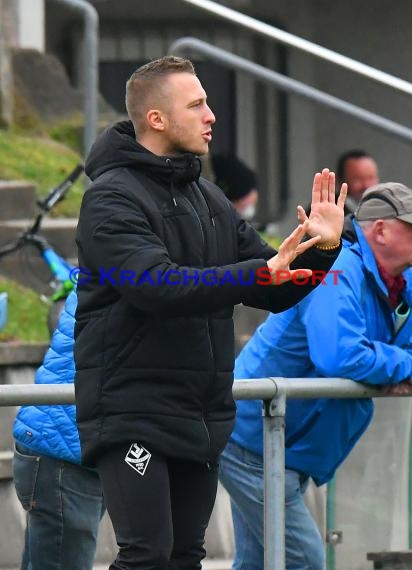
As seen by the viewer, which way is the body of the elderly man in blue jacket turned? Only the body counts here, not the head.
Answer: to the viewer's right

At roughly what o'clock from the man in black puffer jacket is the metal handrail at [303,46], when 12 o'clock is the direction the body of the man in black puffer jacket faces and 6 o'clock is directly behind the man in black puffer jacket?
The metal handrail is roughly at 8 o'clock from the man in black puffer jacket.

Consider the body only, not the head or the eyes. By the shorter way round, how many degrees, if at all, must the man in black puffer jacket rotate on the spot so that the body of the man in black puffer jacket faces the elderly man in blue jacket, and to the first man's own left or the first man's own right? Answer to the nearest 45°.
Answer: approximately 90° to the first man's own left

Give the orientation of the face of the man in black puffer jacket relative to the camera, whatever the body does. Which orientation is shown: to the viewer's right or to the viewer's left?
to the viewer's right

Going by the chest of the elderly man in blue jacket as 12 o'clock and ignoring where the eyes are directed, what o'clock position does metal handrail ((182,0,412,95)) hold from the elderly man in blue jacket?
The metal handrail is roughly at 9 o'clock from the elderly man in blue jacket.

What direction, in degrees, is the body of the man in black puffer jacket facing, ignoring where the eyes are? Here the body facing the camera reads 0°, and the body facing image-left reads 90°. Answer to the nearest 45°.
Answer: approximately 315°

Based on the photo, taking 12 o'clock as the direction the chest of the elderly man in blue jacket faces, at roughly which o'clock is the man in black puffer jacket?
The man in black puffer jacket is roughly at 4 o'clock from the elderly man in blue jacket.
